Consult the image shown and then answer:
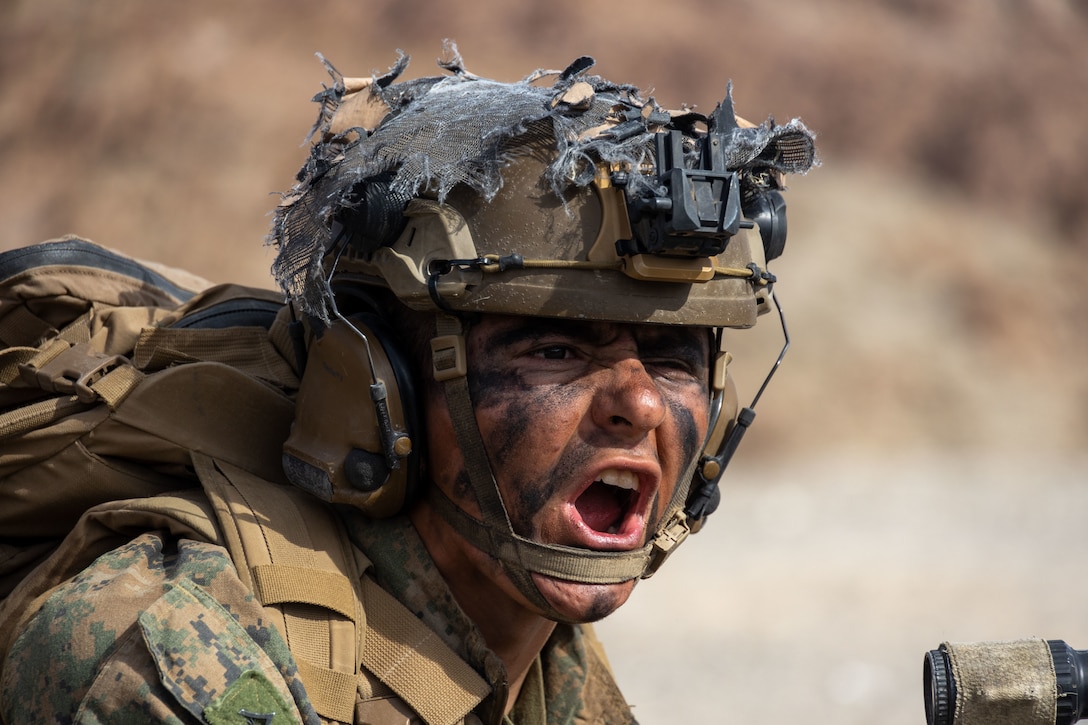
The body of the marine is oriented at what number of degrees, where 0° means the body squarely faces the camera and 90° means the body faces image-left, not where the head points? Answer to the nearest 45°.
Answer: approximately 315°
